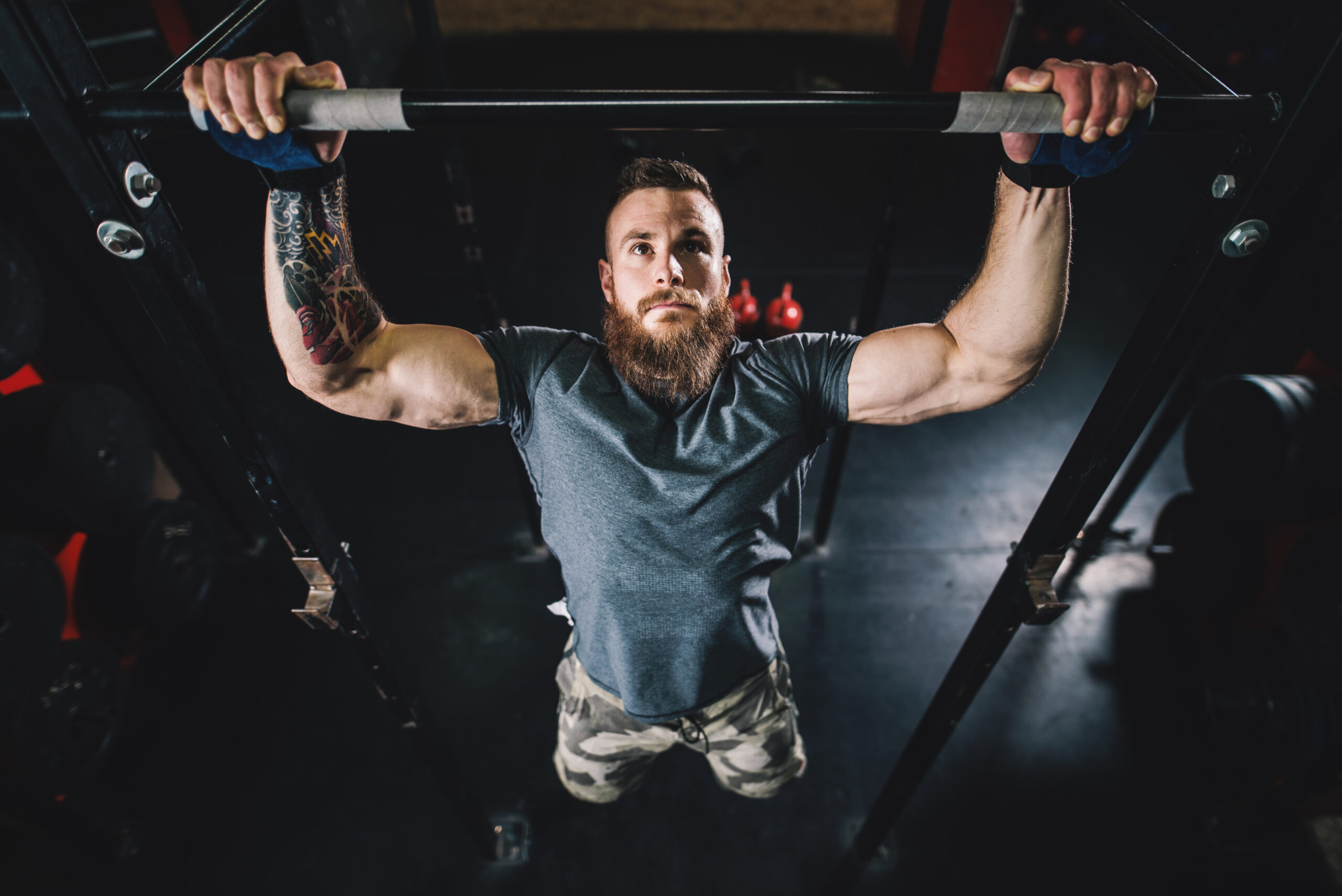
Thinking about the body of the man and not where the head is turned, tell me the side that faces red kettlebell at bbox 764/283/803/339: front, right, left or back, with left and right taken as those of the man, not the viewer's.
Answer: back

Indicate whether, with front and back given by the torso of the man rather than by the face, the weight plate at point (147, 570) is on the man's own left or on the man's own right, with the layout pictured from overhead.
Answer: on the man's own right

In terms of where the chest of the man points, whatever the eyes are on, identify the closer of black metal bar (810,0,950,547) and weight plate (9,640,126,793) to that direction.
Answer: the weight plate

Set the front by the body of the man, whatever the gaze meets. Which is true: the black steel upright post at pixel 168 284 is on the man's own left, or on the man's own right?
on the man's own right

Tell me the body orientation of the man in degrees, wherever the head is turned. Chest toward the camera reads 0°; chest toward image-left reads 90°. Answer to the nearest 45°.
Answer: approximately 0°

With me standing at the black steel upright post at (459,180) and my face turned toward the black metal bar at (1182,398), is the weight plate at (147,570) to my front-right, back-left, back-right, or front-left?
back-right

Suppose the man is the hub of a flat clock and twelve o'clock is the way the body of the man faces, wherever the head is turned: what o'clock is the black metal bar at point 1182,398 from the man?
The black metal bar is roughly at 8 o'clock from the man.

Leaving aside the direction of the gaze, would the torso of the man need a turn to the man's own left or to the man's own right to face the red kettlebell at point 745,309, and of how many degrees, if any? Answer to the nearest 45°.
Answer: approximately 180°

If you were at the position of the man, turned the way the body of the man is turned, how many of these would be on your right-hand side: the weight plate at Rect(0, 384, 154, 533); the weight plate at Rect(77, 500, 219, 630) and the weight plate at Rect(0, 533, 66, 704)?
3

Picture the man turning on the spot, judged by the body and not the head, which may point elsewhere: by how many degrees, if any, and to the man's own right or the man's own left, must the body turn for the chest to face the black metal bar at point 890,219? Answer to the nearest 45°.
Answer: approximately 135° to the man's own left

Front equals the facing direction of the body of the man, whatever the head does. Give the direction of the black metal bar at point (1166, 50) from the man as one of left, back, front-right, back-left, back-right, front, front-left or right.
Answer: left
